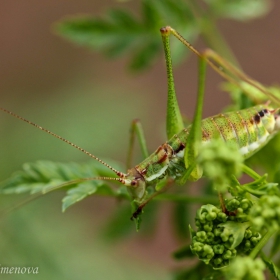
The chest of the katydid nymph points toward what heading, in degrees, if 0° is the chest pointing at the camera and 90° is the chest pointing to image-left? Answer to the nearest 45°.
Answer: approximately 90°
